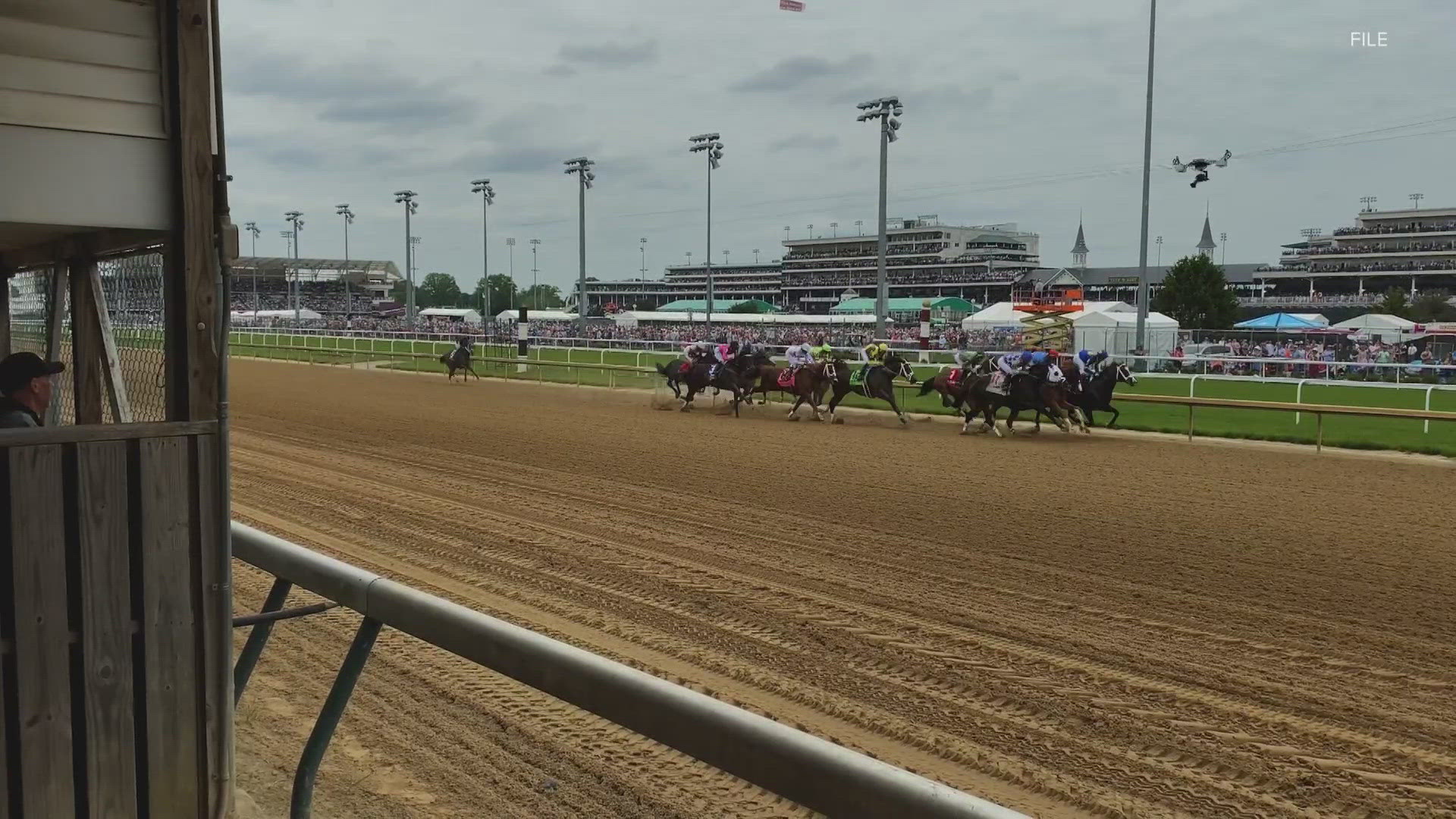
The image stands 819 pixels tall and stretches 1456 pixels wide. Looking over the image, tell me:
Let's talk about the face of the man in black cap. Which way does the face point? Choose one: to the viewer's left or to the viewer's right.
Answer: to the viewer's right

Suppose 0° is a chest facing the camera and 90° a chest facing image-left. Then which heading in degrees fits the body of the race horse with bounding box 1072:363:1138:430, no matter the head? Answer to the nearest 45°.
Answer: approximately 270°

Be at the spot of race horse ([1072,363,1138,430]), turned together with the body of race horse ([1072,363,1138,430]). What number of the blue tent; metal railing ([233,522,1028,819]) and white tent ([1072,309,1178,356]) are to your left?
2

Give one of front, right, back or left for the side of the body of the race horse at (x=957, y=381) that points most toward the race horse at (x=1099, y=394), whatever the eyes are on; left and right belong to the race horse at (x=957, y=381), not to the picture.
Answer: front

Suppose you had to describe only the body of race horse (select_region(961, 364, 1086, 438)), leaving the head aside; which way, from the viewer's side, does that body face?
to the viewer's right

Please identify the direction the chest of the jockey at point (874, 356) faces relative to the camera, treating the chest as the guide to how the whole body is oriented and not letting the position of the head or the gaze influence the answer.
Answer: to the viewer's right

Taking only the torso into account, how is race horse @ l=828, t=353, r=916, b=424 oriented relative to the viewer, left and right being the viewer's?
facing to the right of the viewer

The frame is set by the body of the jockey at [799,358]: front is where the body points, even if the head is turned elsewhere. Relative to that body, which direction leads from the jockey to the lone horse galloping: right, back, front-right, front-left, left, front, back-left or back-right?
back-left

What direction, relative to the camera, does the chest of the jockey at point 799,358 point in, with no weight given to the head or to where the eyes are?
to the viewer's right

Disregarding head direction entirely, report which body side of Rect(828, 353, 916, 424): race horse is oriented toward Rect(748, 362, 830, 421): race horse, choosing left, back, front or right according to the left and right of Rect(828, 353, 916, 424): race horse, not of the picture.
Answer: back

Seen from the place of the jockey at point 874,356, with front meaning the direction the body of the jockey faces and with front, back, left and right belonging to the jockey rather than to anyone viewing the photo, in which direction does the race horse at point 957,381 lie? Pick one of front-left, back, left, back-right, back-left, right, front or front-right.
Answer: front-right

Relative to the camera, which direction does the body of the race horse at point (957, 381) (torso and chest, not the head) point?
to the viewer's right

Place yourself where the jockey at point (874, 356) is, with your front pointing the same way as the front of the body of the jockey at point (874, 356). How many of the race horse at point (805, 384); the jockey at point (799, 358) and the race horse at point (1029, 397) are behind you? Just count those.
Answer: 2

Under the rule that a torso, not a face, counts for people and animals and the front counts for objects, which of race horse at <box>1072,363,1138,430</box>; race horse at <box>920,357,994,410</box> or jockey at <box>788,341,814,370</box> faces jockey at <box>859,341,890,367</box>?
jockey at <box>788,341,814,370</box>

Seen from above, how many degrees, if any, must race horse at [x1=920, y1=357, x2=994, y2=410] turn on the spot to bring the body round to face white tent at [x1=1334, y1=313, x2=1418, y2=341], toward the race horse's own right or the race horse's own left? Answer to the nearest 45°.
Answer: approximately 45° to the race horse's own left

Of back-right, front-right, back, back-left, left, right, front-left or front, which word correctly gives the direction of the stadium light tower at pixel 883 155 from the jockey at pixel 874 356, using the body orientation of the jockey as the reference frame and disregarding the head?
left
